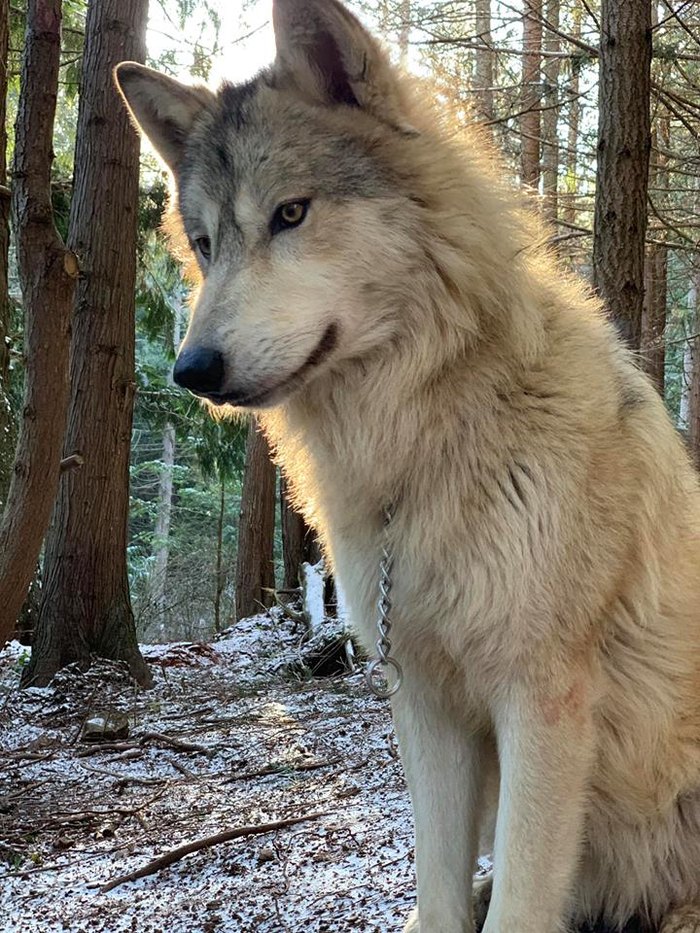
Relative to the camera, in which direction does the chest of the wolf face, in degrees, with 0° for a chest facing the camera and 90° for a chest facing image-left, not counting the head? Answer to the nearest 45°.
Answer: approximately 45°

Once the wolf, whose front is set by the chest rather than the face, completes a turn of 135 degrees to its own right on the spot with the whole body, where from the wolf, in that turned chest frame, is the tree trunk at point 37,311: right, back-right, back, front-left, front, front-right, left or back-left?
front-left

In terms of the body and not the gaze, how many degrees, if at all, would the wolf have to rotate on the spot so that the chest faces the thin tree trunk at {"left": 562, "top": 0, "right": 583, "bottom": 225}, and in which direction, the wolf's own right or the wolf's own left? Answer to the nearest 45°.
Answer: approximately 135° to the wolf's own right

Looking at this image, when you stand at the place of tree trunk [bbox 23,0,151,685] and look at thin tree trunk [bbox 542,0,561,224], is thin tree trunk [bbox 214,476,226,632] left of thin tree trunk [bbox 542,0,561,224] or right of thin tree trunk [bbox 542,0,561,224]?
left

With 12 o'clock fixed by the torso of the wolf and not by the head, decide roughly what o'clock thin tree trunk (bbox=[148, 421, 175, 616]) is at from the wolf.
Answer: The thin tree trunk is roughly at 4 o'clock from the wolf.

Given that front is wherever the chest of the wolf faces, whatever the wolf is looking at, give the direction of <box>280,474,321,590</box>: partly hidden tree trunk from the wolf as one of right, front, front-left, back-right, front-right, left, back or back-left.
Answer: back-right

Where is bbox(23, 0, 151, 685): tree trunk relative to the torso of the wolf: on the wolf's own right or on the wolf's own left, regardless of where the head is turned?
on the wolf's own right

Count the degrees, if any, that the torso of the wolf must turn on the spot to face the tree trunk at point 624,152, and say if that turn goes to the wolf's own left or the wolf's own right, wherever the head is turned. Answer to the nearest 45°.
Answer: approximately 135° to the wolf's own right

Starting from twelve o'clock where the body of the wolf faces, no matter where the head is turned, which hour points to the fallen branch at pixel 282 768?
The fallen branch is roughly at 4 o'clock from the wolf.

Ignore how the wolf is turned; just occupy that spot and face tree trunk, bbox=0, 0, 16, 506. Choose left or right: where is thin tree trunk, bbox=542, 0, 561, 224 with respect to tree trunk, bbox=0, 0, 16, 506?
right
